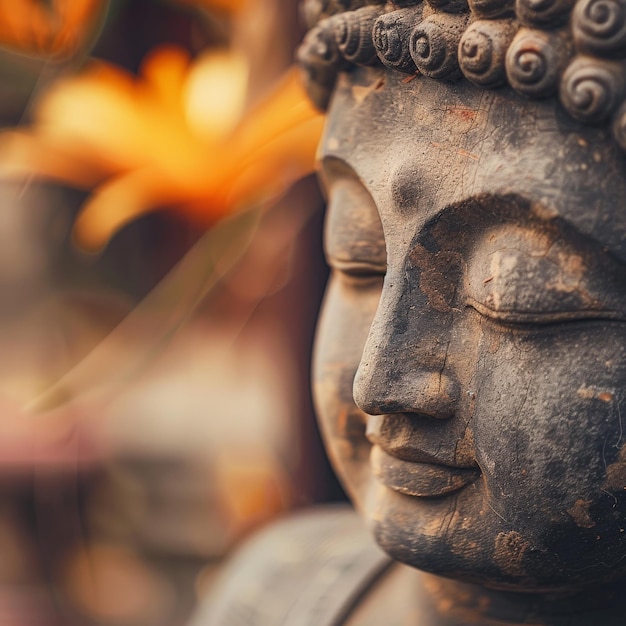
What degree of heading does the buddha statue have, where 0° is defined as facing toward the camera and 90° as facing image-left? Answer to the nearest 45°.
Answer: approximately 45°

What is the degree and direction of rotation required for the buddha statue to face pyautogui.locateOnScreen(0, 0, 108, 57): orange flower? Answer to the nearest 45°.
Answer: approximately 90° to its right

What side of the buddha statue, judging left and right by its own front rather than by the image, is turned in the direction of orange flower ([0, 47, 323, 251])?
right
